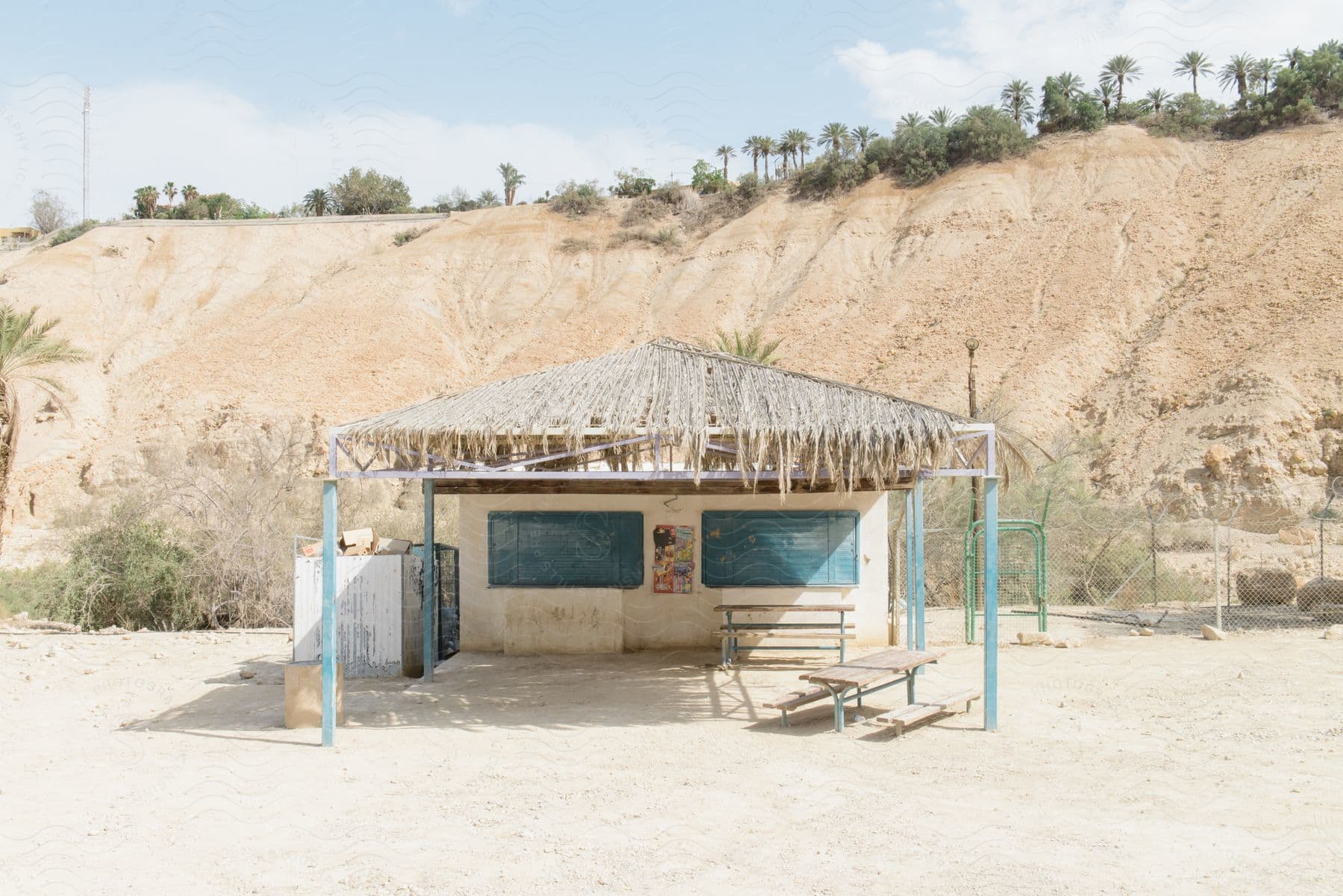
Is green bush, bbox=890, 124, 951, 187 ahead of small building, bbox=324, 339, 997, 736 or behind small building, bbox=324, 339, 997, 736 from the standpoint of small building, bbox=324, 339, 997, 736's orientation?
behind

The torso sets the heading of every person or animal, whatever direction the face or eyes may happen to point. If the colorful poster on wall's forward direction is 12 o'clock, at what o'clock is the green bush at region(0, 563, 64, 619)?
The green bush is roughly at 4 o'clock from the colorful poster on wall.

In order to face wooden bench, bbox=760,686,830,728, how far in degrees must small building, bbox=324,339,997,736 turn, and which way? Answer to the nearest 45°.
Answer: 0° — it already faces it

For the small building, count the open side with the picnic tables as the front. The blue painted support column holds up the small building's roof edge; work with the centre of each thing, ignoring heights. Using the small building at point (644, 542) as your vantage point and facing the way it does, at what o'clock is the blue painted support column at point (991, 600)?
The blue painted support column is roughly at 11 o'clock from the small building.

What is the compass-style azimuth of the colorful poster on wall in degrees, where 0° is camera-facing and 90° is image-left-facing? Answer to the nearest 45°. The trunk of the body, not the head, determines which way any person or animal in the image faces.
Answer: approximately 0°

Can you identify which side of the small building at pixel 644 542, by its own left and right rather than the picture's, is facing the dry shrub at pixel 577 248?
back

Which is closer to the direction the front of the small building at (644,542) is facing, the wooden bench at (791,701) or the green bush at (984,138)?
the wooden bench
